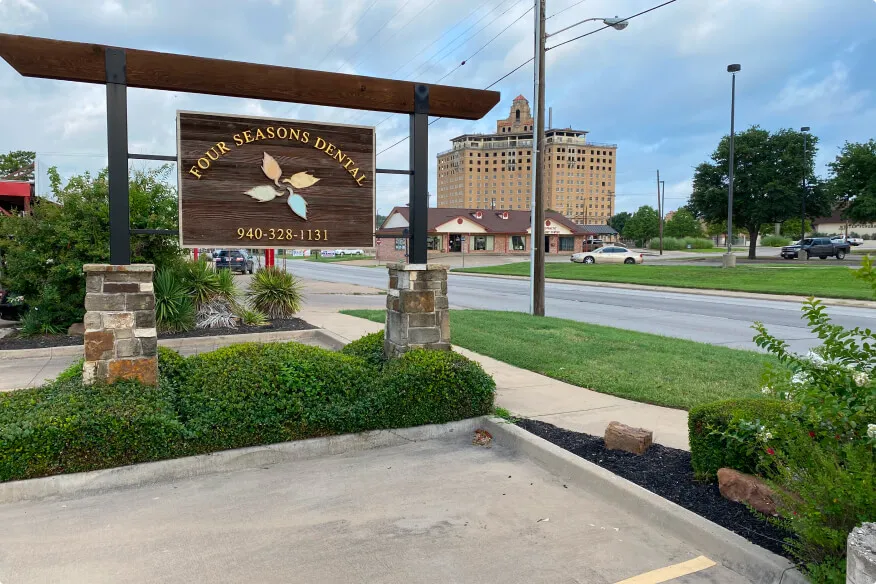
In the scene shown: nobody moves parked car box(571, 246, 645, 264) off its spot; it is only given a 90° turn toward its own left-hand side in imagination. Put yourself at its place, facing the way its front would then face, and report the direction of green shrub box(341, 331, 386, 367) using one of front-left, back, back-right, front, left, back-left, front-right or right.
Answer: front

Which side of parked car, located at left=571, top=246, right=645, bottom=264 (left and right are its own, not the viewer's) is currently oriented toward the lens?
left

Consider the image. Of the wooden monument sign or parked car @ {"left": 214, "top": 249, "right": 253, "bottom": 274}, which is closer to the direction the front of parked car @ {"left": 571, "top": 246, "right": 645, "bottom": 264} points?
the parked car

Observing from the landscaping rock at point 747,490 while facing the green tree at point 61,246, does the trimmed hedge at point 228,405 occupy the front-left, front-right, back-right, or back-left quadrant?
front-left

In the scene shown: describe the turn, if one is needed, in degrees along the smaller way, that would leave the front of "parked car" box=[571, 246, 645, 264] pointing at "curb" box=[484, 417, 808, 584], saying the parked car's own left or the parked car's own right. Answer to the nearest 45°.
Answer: approximately 90° to the parked car's own left

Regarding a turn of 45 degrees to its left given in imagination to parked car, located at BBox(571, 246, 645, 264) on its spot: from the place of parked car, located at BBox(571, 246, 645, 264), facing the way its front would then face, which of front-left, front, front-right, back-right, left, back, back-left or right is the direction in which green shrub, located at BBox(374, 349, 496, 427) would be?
front-left

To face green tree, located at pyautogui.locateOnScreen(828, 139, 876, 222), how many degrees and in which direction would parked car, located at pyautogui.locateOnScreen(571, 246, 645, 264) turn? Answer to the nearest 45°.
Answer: approximately 180°

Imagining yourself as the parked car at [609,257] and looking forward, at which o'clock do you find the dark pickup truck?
The dark pickup truck is roughly at 6 o'clock from the parked car.

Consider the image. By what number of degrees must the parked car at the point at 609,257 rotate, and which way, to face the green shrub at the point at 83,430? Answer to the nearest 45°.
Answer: approximately 90° to its left
